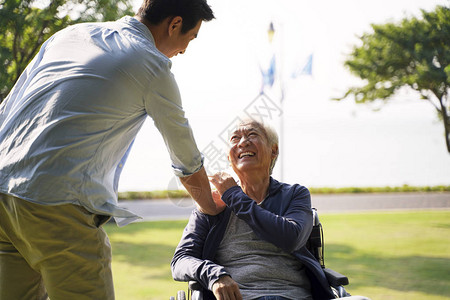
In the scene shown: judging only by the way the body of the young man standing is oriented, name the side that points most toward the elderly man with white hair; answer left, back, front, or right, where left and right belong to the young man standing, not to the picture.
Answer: front

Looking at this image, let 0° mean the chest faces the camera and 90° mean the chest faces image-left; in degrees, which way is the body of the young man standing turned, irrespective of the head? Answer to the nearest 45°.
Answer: approximately 225°

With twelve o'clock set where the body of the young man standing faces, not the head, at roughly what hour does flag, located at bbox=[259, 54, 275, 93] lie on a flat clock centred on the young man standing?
The flag is roughly at 11 o'clock from the young man standing.

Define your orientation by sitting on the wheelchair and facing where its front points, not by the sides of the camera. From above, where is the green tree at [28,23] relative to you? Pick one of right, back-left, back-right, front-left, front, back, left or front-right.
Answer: back-right

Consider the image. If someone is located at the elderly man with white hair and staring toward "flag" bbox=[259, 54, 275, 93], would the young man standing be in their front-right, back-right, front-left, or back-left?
back-left

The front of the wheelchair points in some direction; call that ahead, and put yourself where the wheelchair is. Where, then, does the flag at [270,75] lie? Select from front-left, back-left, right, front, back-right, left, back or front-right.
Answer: back

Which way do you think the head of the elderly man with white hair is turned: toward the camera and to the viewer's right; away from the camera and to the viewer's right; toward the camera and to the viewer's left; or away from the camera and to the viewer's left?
toward the camera and to the viewer's left

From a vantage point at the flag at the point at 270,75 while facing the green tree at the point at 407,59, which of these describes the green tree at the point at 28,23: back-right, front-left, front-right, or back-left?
back-right

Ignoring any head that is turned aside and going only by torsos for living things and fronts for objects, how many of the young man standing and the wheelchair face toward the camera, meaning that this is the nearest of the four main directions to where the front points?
1

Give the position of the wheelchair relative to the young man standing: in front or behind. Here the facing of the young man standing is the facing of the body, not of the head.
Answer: in front
